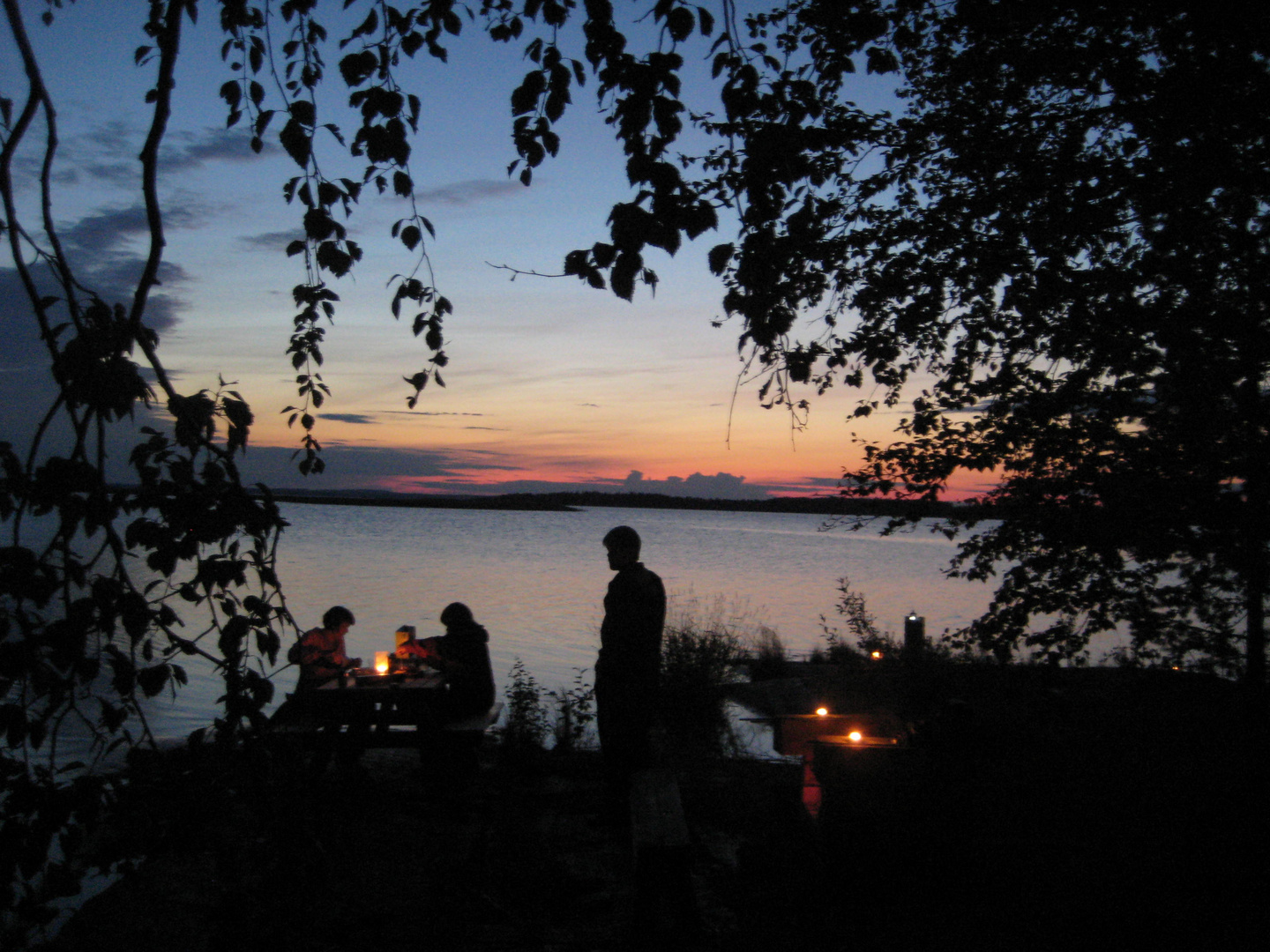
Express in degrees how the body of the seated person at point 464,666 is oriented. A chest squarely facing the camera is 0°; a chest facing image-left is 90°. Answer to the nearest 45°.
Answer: approximately 90°

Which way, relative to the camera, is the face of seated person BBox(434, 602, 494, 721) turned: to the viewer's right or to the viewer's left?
to the viewer's left

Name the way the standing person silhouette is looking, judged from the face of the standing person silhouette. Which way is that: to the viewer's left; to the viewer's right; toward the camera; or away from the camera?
to the viewer's left

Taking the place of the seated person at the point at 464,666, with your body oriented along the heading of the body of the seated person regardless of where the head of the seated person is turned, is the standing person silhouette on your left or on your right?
on your left

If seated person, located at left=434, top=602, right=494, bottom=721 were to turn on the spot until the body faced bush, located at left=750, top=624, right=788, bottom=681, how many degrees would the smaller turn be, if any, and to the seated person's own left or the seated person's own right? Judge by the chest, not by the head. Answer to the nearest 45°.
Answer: approximately 135° to the seated person's own right

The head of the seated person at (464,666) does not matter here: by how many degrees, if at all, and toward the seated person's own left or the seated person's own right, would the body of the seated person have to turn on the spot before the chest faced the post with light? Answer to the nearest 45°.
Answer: approximately 135° to the seated person's own right

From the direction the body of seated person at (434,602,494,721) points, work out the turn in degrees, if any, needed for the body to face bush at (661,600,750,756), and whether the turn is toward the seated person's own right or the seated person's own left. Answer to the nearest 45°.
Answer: approximately 135° to the seated person's own right
